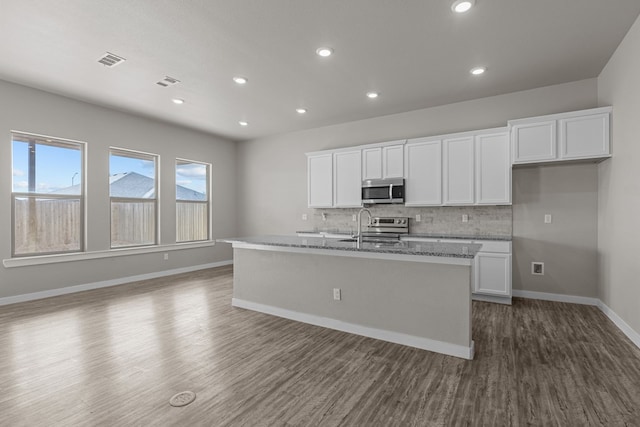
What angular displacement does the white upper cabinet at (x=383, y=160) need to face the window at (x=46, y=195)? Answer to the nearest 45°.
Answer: approximately 45° to its right

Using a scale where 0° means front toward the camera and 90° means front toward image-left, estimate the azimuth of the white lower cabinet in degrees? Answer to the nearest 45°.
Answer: approximately 0°

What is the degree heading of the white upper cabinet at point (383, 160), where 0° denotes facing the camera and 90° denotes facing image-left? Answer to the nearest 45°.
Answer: approximately 45°

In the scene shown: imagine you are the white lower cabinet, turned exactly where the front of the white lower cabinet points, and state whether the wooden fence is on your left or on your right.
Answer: on your right

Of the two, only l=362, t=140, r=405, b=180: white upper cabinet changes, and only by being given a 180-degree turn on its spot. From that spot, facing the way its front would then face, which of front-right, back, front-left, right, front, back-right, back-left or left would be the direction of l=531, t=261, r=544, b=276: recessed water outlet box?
front-right

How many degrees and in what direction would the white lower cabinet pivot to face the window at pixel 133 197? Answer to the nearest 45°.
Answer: approximately 90° to its right
